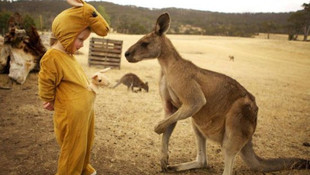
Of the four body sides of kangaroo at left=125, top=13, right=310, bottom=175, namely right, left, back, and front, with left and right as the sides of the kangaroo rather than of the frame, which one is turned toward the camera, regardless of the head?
left

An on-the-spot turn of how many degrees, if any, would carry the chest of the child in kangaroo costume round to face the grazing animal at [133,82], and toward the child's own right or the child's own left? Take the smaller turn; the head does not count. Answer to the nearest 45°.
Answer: approximately 90° to the child's own left

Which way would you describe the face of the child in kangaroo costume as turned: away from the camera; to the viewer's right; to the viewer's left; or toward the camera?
to the viewer's right

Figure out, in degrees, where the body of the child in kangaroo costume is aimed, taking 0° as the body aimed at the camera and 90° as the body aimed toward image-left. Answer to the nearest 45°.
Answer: approximately 270°
